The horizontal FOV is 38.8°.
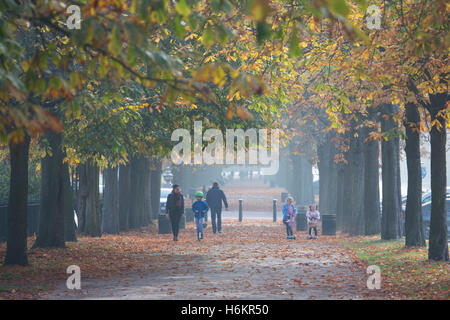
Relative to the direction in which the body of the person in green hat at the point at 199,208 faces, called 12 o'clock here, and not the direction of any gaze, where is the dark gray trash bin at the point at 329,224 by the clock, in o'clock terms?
The dark gray trash bin is roughly at 8 o'clock from the person in green hat.

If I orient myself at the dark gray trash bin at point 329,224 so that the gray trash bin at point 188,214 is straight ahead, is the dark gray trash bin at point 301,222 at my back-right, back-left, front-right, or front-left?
front-right

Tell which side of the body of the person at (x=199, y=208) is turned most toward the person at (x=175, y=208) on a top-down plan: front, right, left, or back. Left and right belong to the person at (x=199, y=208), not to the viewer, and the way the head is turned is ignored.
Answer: right

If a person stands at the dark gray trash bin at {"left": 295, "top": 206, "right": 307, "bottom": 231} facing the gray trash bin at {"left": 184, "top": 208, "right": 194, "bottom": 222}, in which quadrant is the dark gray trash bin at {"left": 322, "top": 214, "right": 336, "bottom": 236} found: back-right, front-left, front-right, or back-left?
back-left

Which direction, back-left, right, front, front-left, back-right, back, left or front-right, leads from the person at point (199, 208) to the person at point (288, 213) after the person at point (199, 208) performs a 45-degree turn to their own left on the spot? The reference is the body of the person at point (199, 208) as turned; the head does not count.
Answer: front-left

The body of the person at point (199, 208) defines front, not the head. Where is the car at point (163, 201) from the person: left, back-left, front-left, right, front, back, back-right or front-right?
back

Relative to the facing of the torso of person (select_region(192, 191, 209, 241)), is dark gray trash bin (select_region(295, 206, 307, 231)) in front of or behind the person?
behind

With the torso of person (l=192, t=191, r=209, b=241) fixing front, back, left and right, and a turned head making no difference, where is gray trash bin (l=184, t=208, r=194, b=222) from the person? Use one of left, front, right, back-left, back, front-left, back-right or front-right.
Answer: back

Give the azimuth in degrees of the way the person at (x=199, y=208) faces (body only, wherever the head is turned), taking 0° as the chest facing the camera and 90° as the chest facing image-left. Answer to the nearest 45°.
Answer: approximately 0°
